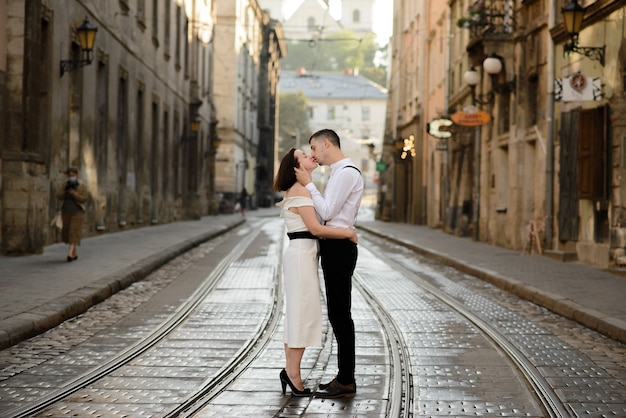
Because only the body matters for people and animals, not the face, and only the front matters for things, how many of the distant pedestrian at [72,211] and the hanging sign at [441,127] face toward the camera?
2

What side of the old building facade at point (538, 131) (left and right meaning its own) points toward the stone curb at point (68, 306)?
front

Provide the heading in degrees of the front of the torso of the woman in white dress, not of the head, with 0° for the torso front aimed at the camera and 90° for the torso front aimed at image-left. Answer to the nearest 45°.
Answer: approximately 270°

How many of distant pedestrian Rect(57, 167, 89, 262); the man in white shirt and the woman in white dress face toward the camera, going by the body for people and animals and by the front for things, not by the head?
1

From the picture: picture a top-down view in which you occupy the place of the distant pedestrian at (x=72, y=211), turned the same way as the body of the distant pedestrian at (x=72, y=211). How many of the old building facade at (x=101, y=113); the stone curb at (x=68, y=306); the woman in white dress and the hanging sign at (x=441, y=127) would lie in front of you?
2

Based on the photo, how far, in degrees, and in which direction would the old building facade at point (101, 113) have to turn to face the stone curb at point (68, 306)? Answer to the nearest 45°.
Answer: approximately 45° to its right

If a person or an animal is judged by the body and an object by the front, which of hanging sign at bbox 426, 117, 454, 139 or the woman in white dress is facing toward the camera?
the hanging sign

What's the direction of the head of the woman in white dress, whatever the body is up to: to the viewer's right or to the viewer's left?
to the viewer's right

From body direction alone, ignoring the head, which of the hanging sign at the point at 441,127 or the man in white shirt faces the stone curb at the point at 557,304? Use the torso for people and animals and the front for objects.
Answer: the hanging sign

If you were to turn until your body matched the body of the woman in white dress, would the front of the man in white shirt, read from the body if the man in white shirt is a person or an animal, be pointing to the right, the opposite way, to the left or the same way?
the opposite way

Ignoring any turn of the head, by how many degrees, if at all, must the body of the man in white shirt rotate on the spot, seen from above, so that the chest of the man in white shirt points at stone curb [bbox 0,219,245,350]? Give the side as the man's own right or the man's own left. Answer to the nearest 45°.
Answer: approximately 45° to the man's own right

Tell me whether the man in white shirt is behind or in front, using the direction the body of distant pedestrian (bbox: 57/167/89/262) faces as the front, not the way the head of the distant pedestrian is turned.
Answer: in front

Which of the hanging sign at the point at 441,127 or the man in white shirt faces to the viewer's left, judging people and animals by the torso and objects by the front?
the man in white shirt

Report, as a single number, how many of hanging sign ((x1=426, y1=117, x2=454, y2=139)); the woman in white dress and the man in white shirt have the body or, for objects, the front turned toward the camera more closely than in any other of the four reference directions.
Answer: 1

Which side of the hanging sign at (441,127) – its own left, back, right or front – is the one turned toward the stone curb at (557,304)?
front

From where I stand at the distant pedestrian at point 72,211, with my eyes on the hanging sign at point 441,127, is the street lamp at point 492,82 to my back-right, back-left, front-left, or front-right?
front-right
